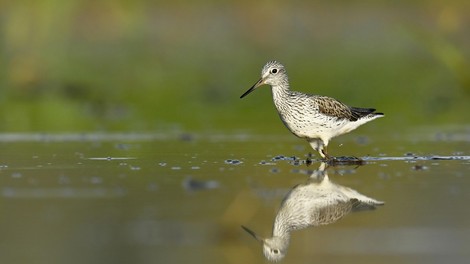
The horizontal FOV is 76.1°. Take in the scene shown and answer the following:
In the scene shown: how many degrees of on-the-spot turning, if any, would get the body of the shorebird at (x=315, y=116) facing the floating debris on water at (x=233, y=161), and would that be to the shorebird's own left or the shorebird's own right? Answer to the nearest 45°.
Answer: approximately 45° to the shorebird's own left

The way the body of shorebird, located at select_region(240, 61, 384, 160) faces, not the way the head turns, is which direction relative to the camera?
to the viewer's left
